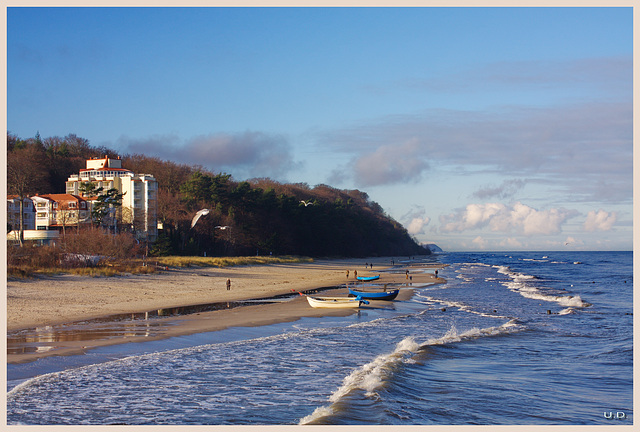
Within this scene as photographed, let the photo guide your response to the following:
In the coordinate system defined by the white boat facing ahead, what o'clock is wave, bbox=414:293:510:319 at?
The wave is roughly at 5 o'clock from the white boat.

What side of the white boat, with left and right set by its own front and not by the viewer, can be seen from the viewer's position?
left

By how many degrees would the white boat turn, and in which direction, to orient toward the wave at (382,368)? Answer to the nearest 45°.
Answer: approximately 90° to its left
